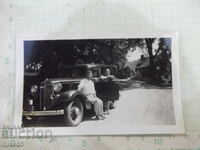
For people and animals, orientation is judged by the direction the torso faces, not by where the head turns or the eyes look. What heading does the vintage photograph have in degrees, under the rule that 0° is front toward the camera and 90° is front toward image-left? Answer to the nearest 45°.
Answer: approximately 0°
